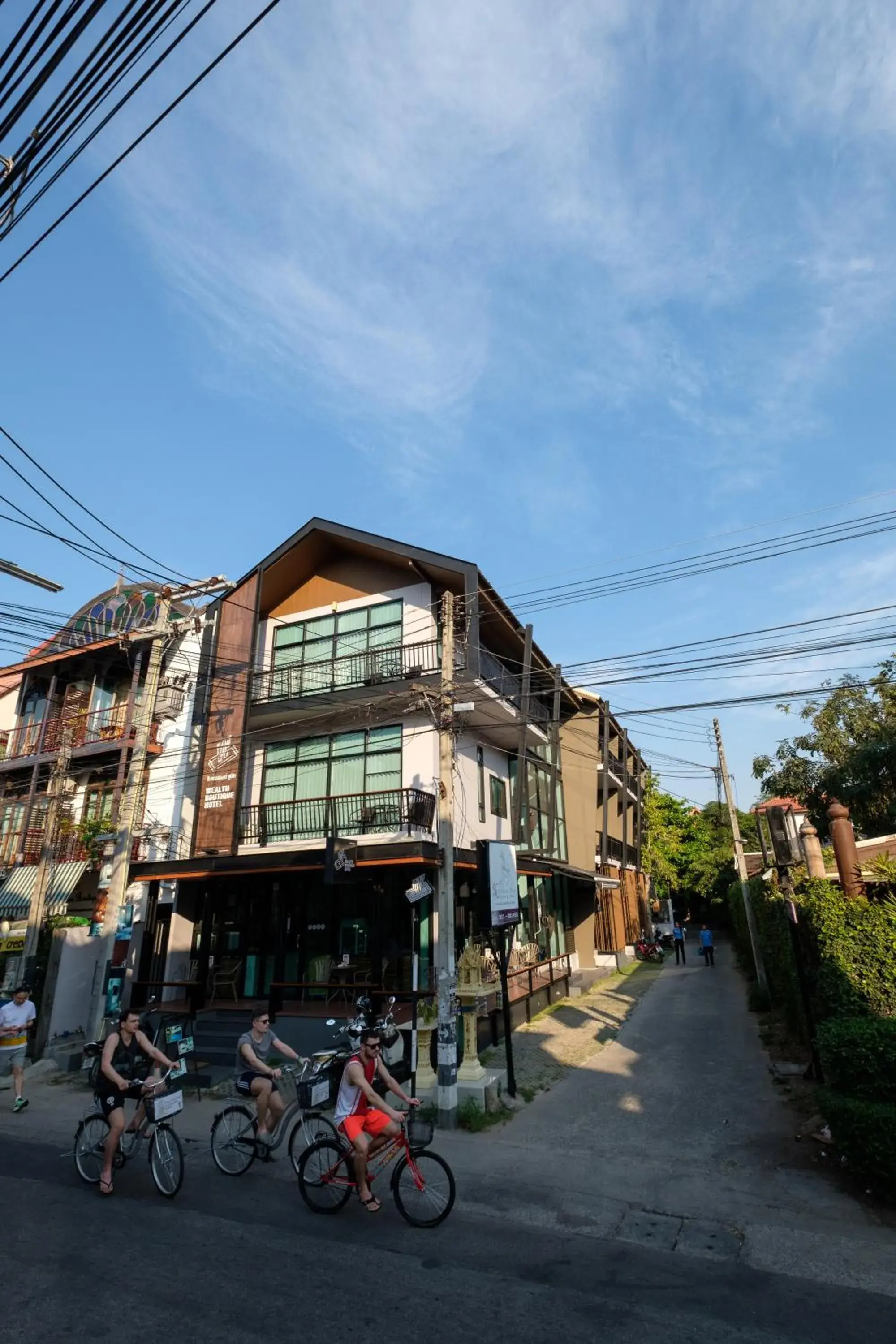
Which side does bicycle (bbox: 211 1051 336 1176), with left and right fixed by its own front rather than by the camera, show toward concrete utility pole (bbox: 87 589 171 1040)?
back

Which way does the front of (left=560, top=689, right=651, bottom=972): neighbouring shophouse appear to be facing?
to the viewer's right

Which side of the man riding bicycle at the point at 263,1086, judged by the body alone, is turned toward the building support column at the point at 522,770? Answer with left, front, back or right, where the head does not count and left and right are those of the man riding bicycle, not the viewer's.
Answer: left

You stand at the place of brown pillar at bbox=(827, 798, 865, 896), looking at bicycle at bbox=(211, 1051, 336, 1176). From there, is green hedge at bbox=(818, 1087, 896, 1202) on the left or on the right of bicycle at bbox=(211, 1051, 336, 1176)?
left

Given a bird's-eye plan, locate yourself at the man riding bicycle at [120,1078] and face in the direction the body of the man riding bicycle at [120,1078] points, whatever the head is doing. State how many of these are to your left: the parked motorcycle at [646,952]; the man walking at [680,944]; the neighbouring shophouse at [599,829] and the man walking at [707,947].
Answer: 4

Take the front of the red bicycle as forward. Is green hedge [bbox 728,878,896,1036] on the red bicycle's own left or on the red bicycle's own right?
on the red bicycle's own left

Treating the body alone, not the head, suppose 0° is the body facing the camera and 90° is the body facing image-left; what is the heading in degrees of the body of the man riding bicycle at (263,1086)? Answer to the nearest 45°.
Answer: approximately 315°

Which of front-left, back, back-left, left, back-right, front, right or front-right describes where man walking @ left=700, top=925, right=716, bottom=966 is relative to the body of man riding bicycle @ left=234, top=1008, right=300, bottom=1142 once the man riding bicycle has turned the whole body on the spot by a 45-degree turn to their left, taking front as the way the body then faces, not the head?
front-left

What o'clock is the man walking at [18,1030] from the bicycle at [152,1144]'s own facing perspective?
The man walking is roughly at 7 o'clock from the bicycle.

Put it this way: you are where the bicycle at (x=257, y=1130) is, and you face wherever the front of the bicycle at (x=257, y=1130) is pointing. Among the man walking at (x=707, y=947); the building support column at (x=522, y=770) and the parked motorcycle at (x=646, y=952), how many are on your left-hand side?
3

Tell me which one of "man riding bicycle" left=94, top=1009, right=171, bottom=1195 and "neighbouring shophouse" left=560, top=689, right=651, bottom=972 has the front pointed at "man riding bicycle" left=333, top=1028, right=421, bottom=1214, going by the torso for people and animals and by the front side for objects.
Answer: "man riding bicycle" left=94, top=1009, right=171, bottom=1195

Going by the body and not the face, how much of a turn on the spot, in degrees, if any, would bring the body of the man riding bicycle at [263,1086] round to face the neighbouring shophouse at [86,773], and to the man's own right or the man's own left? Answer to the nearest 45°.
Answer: approximately 180°

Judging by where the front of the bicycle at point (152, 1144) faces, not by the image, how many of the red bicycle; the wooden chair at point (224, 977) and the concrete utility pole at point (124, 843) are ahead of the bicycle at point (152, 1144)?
1
